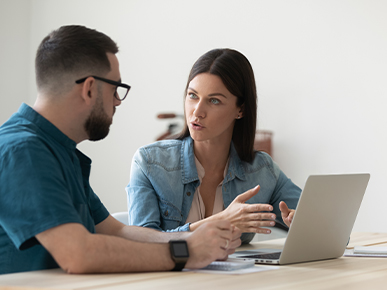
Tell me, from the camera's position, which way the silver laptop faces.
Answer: facing away from the viewer and to the left of the viewer

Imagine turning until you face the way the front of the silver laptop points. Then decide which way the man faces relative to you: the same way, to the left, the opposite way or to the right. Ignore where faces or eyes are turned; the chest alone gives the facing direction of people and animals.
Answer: to the right

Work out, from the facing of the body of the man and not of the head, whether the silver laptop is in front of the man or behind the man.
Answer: in front

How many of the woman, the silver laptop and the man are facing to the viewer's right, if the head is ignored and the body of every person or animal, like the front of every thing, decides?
1

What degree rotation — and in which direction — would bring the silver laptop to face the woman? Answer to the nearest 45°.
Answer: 0° — it already faces them

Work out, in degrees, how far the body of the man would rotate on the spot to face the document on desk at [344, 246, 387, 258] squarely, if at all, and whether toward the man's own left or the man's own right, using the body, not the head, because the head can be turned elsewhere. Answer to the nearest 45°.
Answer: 0° — they already face it

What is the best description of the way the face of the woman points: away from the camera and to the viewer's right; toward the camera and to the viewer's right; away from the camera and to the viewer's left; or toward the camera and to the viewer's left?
toward the camera and to the viewer's left

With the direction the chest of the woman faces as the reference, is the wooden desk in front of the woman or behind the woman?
in front

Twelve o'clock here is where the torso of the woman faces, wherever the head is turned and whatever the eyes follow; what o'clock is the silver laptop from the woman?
The silver laptop is roughly at 11 o'clock from the woman.

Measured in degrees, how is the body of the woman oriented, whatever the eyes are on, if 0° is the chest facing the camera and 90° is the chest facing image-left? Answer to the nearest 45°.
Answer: approximately 0°

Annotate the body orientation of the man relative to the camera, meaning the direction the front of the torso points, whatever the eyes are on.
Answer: to the viewer's right

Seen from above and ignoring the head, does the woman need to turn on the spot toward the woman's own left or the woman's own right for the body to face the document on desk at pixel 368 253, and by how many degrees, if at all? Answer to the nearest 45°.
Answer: approximately 45° to the woman's own left
